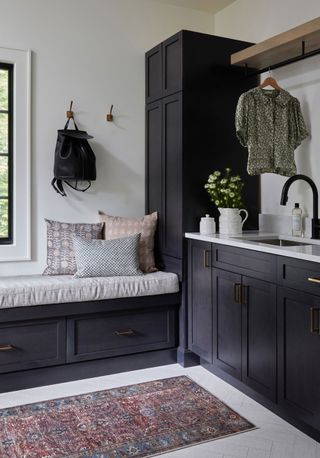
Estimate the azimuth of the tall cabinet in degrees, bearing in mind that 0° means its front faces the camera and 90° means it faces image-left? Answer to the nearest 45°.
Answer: approximately 45°

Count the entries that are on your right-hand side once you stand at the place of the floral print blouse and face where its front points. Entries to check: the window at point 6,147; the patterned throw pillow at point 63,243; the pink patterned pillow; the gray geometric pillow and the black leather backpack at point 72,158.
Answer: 5

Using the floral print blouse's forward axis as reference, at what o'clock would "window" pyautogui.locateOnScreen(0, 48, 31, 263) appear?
The window is roughly at 3 o'clock from the floral print blouse.

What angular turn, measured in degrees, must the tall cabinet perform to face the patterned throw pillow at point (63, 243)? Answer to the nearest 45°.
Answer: approximately 45° to its right

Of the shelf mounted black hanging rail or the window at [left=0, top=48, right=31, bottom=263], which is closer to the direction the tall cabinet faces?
the window

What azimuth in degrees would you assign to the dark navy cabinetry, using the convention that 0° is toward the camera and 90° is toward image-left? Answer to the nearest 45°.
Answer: approximately 45°

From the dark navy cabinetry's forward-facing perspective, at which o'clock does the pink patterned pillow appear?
The pink patterned pillow is roughly at 3 o'clock from the dark navy cabinetry.

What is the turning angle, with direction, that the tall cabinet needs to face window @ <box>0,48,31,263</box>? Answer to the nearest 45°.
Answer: approximately 45° to its right
